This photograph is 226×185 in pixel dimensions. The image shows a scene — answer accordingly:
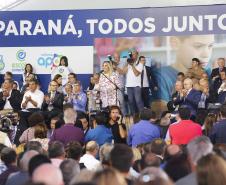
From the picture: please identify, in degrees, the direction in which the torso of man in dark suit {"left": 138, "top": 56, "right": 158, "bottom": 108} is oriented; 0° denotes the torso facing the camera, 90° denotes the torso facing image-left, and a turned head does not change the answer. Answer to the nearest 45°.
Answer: approximately 45°

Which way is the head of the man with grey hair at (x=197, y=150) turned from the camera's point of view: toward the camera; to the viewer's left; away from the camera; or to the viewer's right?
away from the camera

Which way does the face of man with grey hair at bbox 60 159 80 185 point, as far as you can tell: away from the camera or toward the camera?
away from the camera
